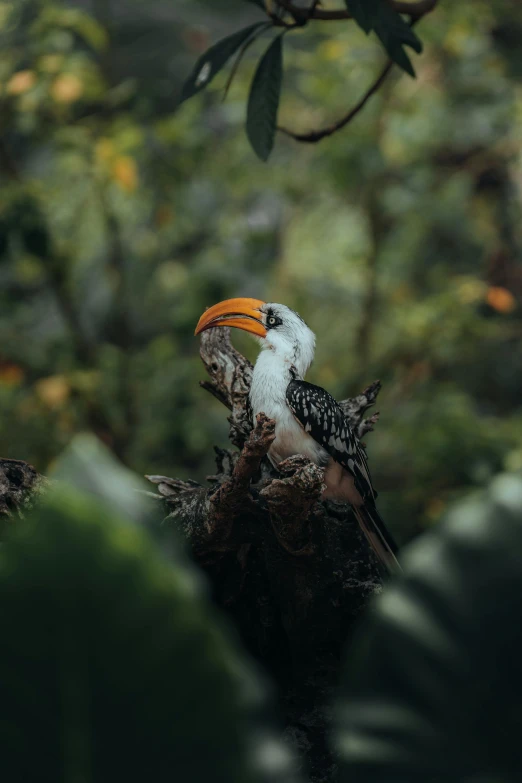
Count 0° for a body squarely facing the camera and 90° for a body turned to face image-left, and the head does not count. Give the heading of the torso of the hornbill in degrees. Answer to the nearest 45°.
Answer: approximately 90°

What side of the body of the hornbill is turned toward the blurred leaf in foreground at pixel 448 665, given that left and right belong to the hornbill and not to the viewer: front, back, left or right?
left

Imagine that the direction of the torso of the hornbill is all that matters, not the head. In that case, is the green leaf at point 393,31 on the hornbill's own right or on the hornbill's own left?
on the hornbill's own left

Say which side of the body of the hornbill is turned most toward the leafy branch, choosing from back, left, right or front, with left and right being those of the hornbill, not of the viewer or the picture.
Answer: left
